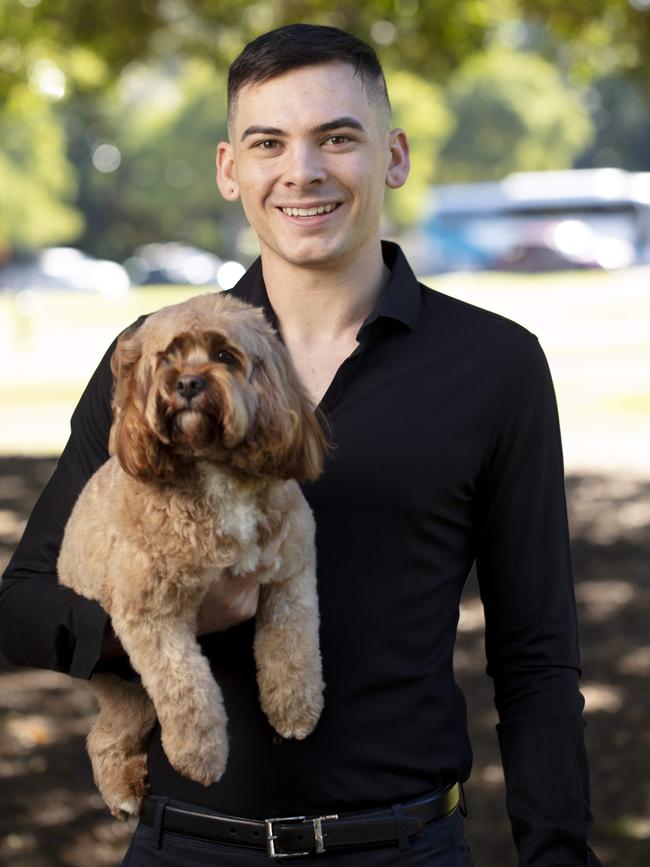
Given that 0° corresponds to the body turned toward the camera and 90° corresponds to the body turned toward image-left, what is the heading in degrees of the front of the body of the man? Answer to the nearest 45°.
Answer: approximately 0°
